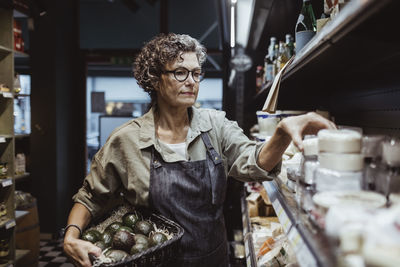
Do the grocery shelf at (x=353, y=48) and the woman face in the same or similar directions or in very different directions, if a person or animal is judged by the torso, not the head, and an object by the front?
very different directions

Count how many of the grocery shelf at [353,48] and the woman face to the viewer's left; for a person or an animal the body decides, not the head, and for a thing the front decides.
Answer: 1

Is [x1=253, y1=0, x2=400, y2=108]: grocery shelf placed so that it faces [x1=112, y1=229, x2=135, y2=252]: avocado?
yes

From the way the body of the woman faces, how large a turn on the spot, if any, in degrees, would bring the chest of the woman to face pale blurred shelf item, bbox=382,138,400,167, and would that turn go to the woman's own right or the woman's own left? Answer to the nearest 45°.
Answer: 0° — they already face it

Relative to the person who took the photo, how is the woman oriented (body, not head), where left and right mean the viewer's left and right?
facing the viewer and to the right of the viewer

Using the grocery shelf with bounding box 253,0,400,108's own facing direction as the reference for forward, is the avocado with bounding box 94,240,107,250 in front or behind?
in front

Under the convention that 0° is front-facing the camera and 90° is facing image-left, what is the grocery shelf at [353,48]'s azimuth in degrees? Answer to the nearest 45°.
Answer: approximately 90°

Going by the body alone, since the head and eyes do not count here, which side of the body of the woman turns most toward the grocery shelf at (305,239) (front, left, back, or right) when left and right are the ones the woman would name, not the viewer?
front

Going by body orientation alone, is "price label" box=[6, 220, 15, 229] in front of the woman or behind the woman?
behind

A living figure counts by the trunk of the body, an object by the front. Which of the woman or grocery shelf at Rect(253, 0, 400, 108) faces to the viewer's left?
the grocery shelf

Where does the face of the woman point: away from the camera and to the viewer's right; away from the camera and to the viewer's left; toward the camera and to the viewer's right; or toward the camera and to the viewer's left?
toward the camera and to the viewer's right
